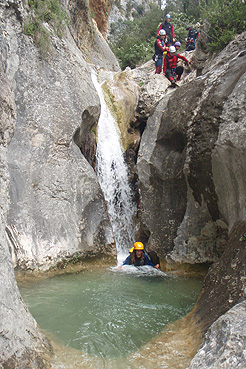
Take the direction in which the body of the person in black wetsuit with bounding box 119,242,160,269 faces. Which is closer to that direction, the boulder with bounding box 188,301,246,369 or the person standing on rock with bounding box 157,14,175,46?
the boulder

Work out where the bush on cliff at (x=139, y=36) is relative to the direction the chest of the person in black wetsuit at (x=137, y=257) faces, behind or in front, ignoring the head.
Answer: behind

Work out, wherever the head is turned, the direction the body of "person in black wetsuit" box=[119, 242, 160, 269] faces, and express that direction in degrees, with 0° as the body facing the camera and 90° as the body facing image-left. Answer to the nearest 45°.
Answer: approximately 0°

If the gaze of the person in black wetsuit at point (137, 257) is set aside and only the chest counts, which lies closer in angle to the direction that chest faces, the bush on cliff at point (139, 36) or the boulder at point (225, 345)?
the boulder

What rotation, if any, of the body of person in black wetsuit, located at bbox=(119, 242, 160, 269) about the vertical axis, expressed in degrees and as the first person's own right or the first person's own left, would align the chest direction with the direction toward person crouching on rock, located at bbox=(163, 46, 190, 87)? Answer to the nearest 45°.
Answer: approximately 135° to the first person's own left

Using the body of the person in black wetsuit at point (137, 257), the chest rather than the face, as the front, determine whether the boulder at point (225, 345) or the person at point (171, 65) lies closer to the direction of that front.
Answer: the boulder
